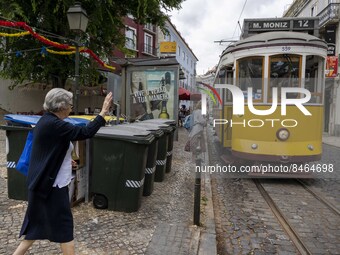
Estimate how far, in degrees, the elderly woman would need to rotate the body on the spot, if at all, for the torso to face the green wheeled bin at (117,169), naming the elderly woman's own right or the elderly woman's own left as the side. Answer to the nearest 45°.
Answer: approximately 45° to the elderly woman's own left

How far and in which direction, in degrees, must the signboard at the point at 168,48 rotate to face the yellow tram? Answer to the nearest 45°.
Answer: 0° — it already faces it

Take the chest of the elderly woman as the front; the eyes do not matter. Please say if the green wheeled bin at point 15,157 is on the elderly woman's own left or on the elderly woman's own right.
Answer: on the elderly woman's own left

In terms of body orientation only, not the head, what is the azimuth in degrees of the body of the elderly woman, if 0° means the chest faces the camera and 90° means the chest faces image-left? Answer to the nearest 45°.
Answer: approximately 270°

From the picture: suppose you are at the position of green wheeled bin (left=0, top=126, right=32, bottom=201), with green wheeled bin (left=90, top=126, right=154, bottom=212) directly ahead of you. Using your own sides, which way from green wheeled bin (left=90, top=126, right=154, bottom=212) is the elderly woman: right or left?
right

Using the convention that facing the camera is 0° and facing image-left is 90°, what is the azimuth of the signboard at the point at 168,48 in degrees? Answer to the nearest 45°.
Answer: approximately 0°

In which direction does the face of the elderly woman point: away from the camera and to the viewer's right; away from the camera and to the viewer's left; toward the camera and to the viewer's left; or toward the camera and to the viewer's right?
away from the camera and to the viewer's right

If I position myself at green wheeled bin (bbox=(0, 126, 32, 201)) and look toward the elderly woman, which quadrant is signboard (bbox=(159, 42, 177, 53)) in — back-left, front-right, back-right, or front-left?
back-left

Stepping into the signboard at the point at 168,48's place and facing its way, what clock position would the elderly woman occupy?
The elderly woman is roughly at 12 o'clock from the signboard.

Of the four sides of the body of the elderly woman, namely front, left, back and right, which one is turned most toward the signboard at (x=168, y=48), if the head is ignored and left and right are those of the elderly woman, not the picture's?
left
